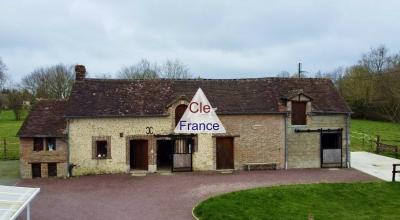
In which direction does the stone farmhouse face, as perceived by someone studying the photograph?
facing the viewer
